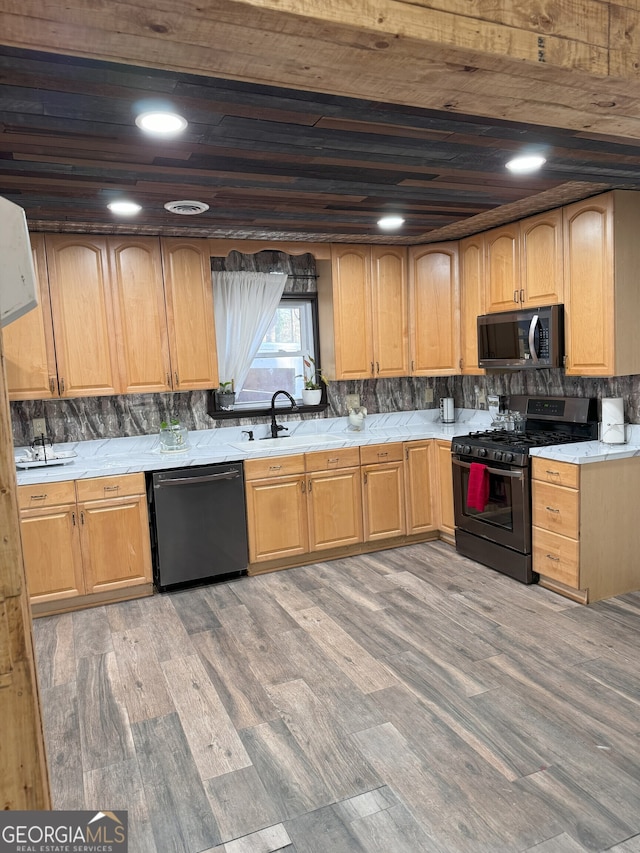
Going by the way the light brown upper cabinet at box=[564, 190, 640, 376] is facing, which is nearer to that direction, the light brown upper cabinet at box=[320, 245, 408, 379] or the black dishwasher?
the black dishwasher

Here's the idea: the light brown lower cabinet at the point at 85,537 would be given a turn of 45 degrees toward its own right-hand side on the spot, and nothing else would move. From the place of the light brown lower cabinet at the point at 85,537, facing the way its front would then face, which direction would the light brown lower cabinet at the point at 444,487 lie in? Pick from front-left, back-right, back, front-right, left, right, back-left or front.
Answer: back-left

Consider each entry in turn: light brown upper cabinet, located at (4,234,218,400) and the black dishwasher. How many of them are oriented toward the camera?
2

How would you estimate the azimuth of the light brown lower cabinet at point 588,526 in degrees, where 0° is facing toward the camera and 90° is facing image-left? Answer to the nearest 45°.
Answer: approximately 45°

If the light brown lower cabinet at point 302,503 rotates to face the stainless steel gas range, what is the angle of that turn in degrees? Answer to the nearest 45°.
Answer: approximately 45° to its left

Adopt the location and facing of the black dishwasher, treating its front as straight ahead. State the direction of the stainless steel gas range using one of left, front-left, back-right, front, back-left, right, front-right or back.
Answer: left

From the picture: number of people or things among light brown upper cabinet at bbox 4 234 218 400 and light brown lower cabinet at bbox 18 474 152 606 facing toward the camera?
2
